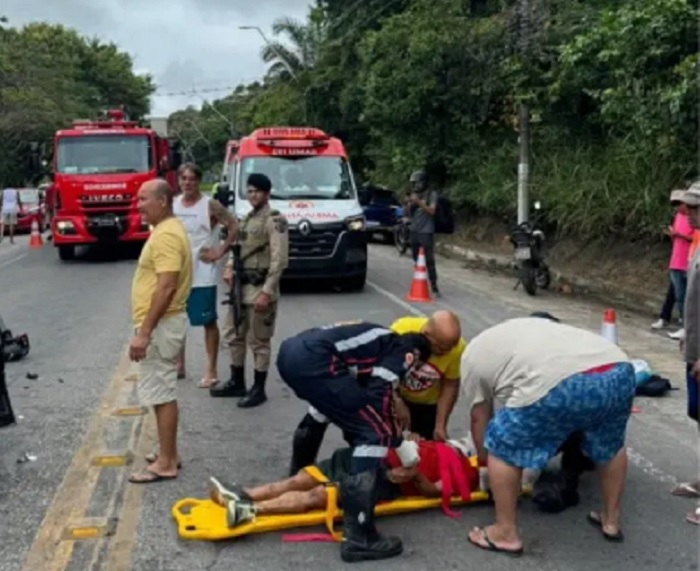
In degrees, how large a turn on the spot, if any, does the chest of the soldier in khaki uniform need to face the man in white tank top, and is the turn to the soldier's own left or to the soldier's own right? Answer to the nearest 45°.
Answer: approximately 90° to the soldier's own right

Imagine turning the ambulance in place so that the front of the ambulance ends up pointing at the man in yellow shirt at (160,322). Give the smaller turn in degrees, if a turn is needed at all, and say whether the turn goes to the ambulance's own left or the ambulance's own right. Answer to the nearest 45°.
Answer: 0° — it already faces them

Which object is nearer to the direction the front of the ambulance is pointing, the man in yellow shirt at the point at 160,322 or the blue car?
the man in yellow shirt

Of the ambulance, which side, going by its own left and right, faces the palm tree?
back

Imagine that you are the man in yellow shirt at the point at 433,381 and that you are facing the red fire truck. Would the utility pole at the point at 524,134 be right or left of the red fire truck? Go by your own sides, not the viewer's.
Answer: right

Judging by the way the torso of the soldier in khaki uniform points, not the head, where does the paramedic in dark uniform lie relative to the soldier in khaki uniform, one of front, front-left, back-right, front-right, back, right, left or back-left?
front-left

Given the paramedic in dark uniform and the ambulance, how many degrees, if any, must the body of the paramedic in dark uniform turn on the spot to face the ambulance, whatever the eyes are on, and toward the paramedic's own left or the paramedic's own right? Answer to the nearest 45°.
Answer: approximately 90° to the paramedic's own left

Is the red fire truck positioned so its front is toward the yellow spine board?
yes
